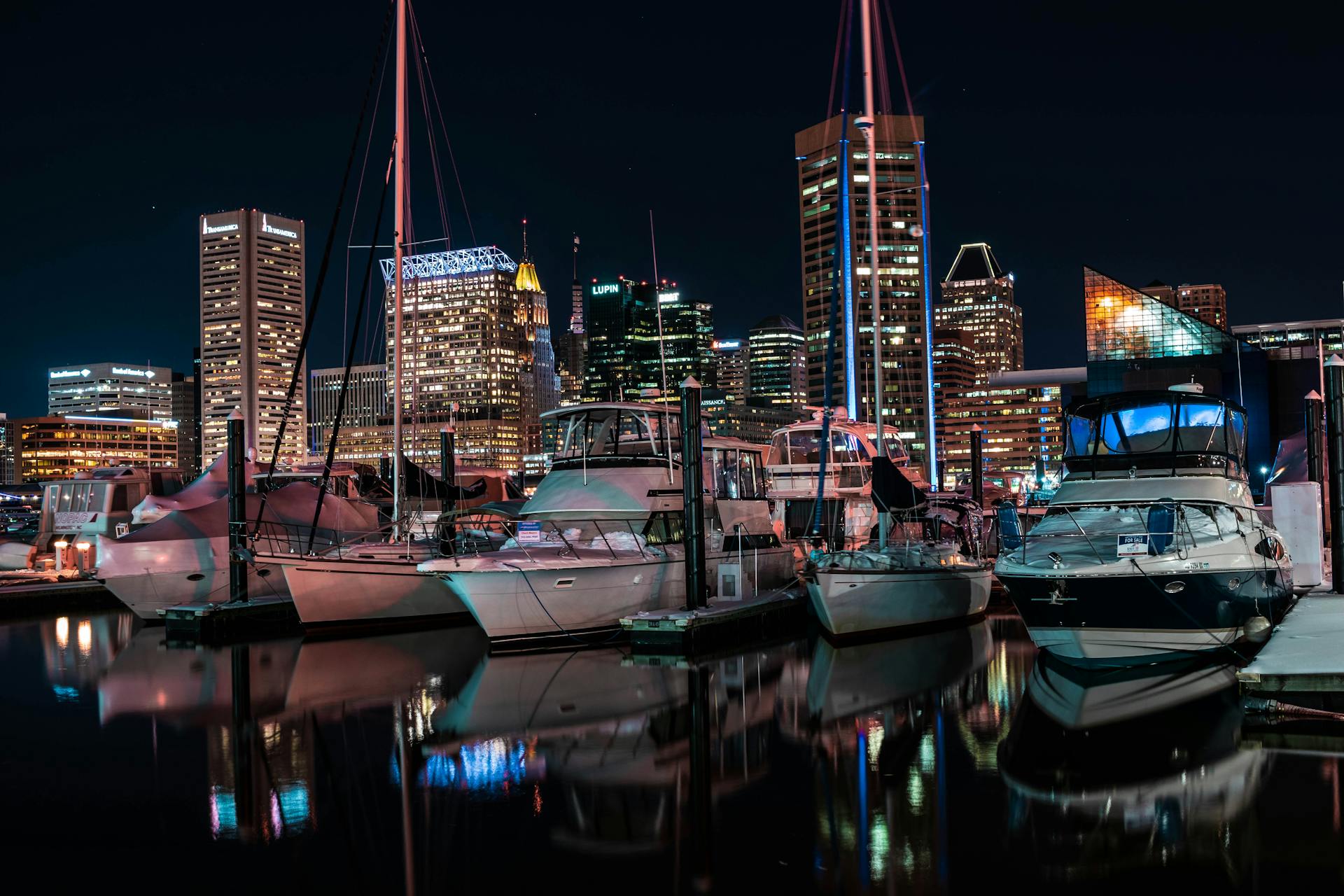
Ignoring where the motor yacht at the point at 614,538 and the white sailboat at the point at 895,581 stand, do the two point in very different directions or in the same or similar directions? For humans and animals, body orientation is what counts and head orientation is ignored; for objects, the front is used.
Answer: same or similar directions

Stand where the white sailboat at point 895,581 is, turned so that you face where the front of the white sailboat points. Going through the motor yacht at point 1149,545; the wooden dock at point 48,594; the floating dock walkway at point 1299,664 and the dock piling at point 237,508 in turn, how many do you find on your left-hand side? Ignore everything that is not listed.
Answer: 2

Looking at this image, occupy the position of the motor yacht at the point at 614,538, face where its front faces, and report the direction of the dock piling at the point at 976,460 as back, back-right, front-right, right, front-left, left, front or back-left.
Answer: back

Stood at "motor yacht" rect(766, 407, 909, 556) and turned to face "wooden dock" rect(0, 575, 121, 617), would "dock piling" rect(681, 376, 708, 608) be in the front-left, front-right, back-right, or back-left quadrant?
front-left

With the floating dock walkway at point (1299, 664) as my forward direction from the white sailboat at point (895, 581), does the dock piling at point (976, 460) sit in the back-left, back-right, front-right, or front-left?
back-left

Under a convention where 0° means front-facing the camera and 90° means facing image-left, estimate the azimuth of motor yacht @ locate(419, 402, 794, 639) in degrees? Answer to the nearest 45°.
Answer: approximately 45°

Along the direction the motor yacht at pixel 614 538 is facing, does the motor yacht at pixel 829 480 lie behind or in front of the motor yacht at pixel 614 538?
behind
